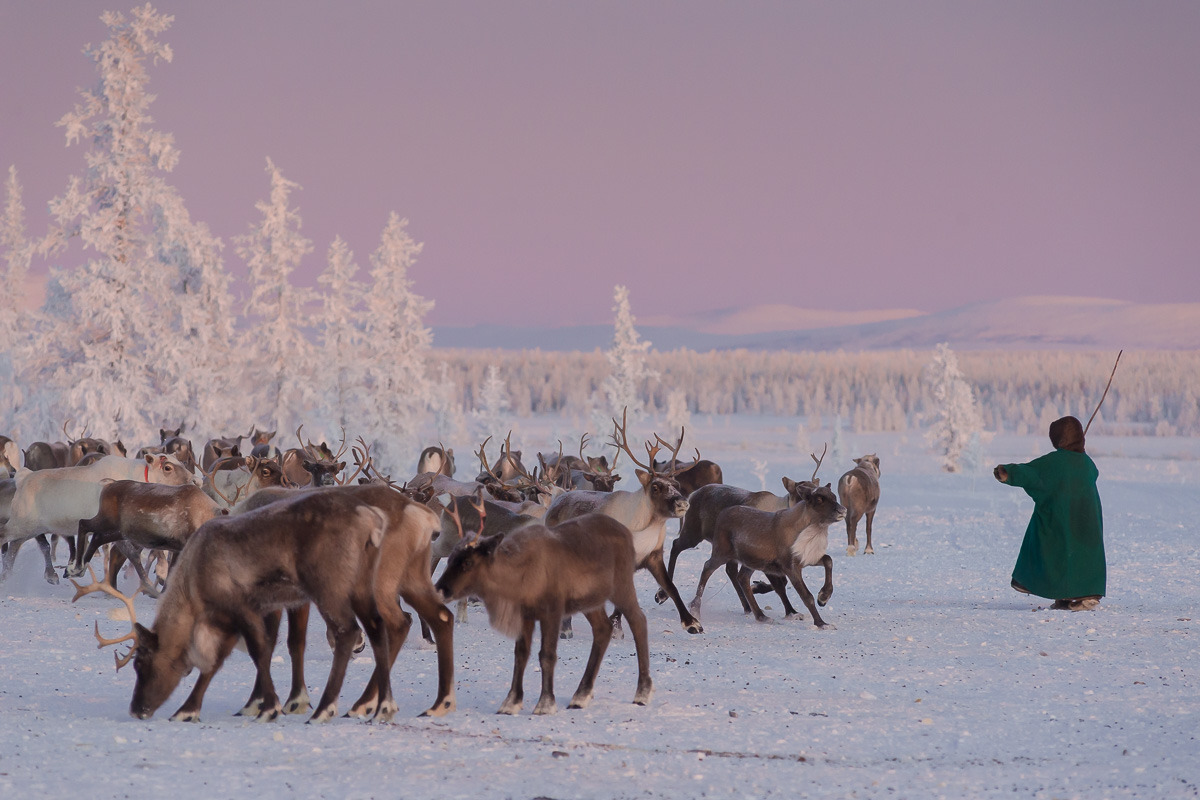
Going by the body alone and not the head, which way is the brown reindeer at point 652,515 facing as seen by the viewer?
to the viewer's right

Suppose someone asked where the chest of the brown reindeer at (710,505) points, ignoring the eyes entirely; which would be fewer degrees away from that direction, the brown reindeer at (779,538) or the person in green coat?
the person in green coat

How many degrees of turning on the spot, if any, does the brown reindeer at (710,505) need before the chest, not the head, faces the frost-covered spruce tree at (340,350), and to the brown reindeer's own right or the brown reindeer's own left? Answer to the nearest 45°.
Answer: approximately 135° to the brown reindeer's own left

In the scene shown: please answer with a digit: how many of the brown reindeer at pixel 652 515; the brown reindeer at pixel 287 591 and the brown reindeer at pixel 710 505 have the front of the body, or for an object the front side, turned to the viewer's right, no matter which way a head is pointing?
2

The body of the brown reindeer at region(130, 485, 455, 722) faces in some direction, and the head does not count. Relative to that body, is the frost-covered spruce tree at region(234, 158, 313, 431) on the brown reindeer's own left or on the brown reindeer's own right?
on the brown reindeer's own right

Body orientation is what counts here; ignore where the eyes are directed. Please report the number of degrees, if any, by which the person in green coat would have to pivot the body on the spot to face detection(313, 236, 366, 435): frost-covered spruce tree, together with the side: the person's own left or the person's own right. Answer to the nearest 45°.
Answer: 0° — they already face it

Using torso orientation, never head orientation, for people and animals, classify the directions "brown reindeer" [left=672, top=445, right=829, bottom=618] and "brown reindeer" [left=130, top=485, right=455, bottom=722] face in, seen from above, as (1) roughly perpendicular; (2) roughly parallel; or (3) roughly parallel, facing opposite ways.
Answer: roughly parallel, facing opposite ways

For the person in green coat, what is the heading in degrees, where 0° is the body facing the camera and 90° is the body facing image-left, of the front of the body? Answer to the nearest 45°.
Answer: approximately 135°

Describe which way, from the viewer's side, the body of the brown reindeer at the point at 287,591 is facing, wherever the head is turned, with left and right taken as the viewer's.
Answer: facing to the left of the viewer

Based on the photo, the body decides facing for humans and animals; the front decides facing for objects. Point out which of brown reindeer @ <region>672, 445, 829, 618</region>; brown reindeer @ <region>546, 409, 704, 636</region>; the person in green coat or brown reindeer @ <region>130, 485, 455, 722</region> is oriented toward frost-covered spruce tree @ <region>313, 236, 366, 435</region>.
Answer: the person in green coat

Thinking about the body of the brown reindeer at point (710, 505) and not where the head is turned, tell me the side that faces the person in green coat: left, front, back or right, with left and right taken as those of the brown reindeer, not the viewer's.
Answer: front

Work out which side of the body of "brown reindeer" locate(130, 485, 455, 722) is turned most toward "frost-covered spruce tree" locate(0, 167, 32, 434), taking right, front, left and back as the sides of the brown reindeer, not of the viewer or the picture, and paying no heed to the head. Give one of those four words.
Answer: right

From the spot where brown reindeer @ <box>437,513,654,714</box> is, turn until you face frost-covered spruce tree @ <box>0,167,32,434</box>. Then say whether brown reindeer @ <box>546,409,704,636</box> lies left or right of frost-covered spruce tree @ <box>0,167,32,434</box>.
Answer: right

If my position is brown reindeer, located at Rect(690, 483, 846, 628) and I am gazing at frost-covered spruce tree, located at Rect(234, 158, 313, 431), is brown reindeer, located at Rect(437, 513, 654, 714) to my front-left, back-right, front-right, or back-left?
back-left
